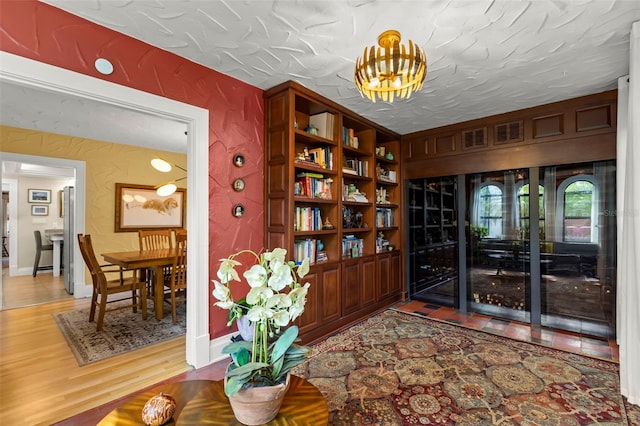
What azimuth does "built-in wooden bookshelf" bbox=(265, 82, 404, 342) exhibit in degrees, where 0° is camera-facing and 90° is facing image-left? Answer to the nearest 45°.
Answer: approximately 315°

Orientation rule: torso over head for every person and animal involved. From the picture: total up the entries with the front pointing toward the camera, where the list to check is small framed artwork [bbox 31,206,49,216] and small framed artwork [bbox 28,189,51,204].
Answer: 2

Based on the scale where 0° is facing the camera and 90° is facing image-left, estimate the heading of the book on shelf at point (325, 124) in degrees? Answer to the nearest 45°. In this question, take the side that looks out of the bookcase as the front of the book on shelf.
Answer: approximately 315°

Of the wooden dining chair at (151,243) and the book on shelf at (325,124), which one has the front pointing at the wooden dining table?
the wooden dining chair

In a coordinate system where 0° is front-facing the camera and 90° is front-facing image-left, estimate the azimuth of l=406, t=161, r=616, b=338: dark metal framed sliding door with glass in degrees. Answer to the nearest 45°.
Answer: approximately 45°
